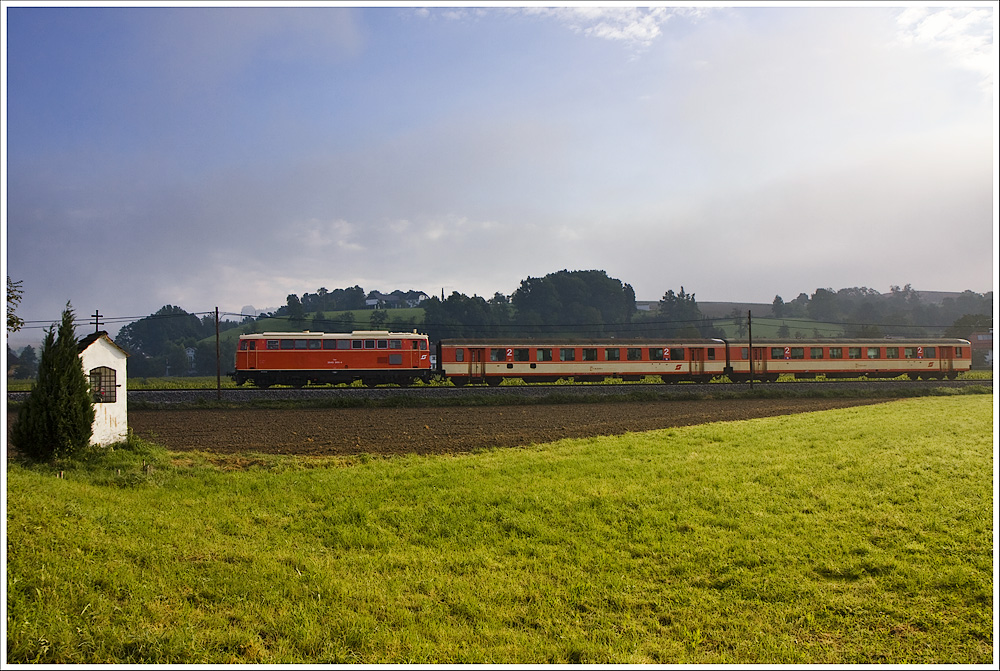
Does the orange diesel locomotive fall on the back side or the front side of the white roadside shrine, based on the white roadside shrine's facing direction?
on the back side

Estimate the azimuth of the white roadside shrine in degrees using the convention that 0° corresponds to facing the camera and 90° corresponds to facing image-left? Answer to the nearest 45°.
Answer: approximately 0°

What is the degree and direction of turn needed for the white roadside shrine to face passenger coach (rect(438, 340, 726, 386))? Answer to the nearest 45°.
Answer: approximately 135° to its left

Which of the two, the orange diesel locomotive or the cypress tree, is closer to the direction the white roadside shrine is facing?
the cypress tree
